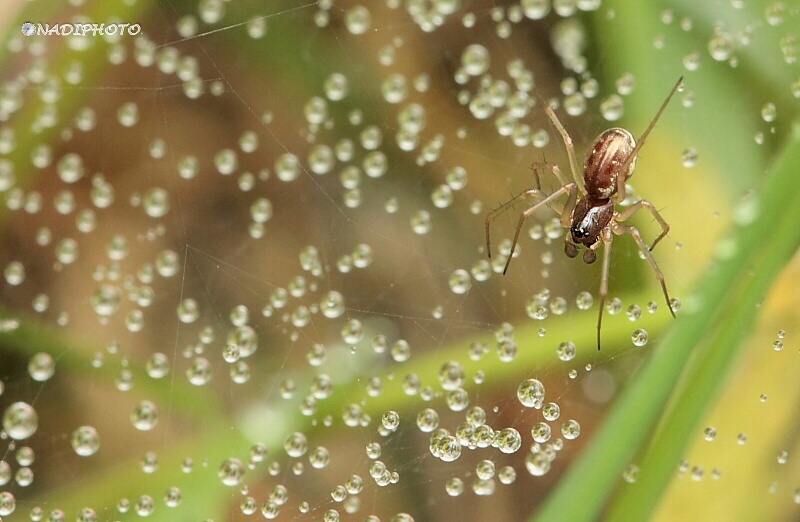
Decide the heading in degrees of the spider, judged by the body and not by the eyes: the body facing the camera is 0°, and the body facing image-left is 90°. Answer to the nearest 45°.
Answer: approximately 0°
